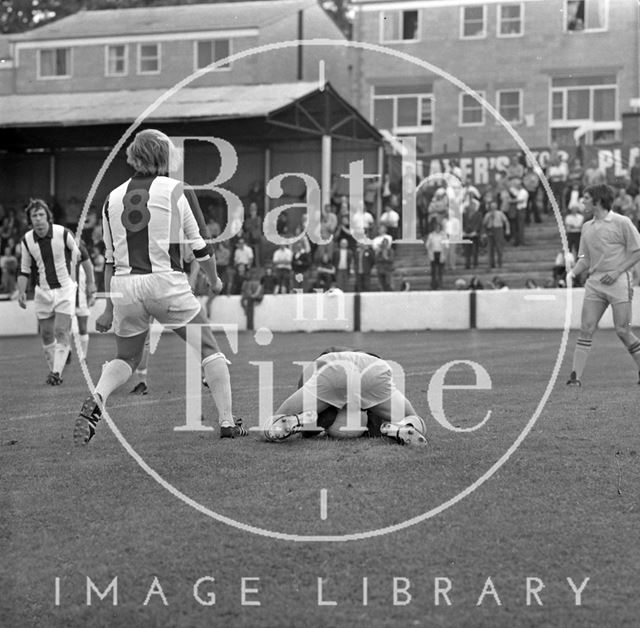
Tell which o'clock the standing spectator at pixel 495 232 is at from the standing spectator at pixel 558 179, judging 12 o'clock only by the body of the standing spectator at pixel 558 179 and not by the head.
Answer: the standing spectator at pixel 495 232 is roughly at 1 o'clock from the standing spectator at pixel 558 179.

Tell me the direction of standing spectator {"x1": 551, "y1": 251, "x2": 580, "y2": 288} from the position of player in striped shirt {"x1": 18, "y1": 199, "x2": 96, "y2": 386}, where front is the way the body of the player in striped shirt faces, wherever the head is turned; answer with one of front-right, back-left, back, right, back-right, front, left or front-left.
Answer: back-left

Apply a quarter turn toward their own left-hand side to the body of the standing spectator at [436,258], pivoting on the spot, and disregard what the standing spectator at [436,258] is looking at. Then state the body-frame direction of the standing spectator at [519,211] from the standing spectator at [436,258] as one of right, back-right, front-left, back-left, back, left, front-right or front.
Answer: front-left

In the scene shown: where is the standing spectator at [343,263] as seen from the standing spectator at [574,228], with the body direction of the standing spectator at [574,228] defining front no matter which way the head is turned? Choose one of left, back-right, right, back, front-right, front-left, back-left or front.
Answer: right

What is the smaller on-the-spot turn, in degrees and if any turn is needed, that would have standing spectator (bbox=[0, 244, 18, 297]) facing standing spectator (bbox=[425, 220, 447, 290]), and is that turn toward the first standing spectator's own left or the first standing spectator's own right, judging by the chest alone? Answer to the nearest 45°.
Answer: approximately 45° to the first standing spectator's own left

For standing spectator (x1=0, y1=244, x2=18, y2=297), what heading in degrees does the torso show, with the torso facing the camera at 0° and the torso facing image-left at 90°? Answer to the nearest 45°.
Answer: approximately 0°

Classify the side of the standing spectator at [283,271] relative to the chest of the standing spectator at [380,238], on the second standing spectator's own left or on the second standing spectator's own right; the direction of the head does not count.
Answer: on the second standing spectator's own right

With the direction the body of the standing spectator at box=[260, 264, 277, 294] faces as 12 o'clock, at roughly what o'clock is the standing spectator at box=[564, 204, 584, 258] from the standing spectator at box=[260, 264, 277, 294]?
the standing spectator at box=[564, 204, 584, 258] is roughly at 9 o'clock from the standing spectator at box=[260, 264, 277, 294].
